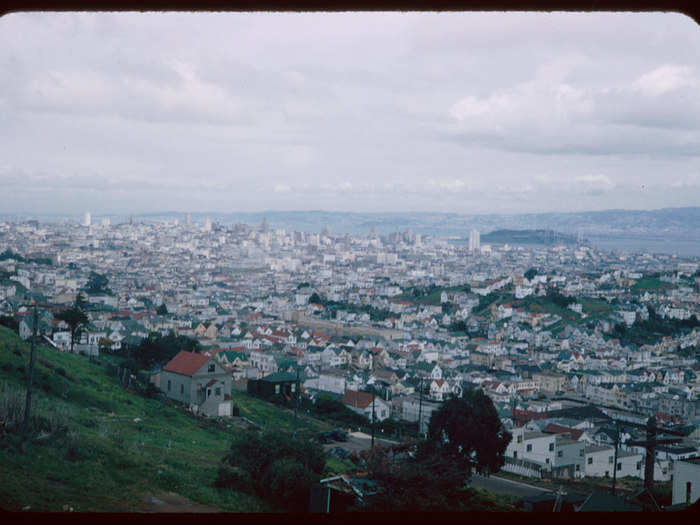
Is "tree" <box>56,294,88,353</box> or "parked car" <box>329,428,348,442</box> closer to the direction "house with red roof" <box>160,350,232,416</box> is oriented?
the parked car

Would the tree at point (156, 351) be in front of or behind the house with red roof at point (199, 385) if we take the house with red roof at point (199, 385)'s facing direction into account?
behind

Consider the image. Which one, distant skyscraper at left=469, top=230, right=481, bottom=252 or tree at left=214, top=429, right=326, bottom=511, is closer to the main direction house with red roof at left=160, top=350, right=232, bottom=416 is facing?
the tree

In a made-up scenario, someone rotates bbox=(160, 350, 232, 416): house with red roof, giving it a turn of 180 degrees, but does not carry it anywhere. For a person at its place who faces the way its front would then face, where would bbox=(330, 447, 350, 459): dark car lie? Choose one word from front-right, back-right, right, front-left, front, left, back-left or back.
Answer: back

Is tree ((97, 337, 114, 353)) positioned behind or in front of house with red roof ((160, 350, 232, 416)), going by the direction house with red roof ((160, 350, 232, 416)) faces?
behind

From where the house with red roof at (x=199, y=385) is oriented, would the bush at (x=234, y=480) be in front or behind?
in front

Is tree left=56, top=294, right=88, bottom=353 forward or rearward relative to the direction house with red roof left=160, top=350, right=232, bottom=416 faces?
rearward

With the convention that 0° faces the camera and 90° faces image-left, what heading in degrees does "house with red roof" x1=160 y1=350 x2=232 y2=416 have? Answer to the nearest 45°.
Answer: approximately 315°

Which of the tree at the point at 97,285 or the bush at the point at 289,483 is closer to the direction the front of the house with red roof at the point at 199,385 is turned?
the bush
